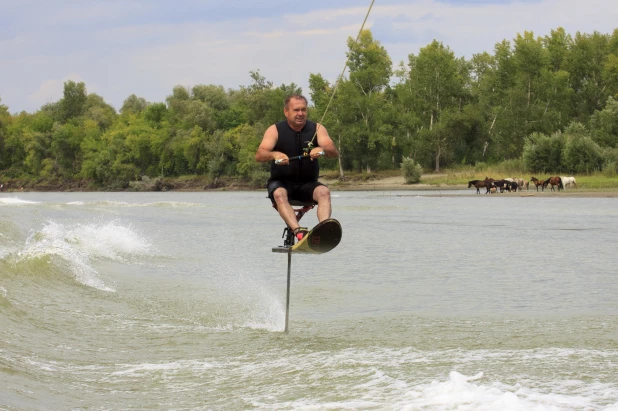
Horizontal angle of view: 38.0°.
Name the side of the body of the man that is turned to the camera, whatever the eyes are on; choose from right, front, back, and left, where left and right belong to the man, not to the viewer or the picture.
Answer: front
